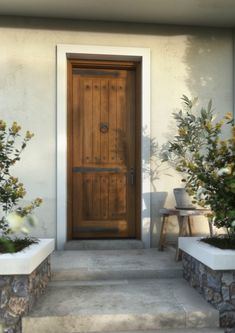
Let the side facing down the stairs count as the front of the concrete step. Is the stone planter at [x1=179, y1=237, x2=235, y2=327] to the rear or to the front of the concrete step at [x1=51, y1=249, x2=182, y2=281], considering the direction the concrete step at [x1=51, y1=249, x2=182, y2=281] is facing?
to the front

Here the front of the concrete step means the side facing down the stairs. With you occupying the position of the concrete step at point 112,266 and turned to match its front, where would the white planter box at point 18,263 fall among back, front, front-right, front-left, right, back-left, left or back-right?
front-right

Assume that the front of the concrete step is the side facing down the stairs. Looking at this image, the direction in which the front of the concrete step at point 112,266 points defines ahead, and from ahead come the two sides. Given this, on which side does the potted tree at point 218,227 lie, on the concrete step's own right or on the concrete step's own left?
on the concrete step's own left

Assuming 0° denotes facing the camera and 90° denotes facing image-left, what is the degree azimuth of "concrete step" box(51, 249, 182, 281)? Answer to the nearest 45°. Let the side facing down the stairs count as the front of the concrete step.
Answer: approximately 0°

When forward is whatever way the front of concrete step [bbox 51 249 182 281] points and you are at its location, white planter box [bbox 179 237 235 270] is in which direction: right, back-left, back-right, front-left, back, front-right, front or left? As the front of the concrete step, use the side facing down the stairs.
front-left

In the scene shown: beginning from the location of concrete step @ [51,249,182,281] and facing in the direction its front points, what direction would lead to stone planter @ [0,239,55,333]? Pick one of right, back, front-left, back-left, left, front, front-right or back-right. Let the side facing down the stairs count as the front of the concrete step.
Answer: front-right
